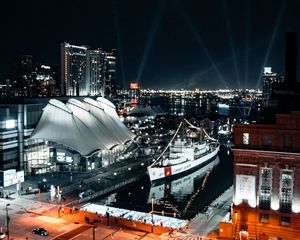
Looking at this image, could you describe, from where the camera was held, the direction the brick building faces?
facing the viewer

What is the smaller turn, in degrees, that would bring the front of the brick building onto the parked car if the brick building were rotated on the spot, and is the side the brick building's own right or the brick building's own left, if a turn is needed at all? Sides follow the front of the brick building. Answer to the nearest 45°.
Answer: approximately 90° to the brick building's own right
